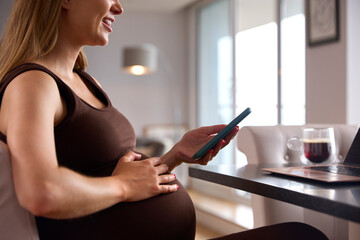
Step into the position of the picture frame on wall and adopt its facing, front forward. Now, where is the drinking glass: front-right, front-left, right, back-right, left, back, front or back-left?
front-left

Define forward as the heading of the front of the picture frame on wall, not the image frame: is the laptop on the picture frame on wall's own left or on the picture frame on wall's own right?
on the picture frame on wall's own left

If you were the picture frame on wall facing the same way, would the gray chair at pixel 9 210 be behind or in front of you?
in front

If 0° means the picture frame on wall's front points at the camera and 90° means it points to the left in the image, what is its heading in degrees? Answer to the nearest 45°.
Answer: approximately 45°

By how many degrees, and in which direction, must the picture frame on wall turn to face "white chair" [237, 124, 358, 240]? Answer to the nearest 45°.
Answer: approximately 45° to its left
